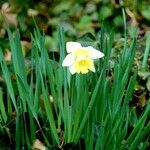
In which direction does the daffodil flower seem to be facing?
toward the camera
